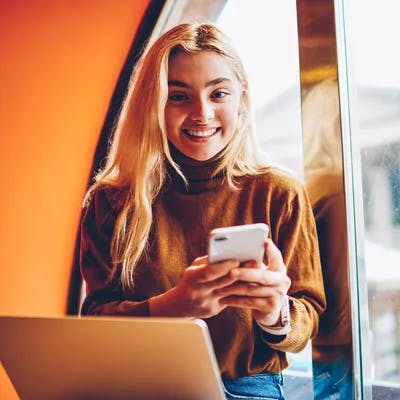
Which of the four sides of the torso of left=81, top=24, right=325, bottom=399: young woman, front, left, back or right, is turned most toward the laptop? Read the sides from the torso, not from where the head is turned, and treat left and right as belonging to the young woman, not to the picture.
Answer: front

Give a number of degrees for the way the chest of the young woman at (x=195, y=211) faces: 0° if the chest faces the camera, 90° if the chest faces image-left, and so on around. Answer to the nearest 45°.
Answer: approximately 0°
